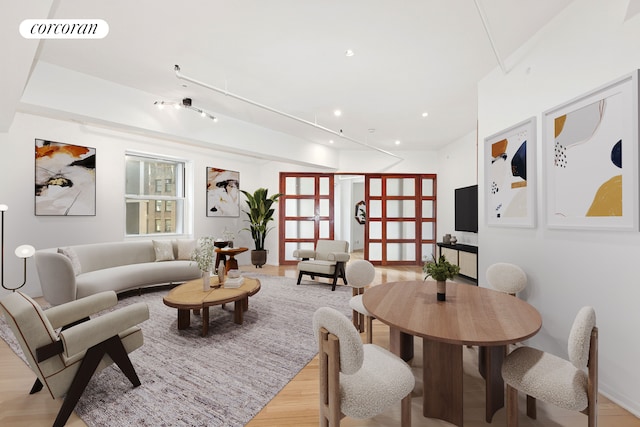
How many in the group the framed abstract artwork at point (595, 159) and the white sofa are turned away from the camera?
0

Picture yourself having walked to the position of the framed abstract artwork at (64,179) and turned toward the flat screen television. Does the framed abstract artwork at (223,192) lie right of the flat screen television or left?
left

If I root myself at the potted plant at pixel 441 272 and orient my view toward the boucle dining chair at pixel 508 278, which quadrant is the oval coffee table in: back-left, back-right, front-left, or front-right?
back-left

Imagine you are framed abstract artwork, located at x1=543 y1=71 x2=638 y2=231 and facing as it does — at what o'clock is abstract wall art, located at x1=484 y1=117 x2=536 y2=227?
The abstract wall art is roughly at 3 o'clock from the framed abstract artwork.

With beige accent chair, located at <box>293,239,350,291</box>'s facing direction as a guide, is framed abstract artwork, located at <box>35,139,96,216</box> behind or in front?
in front

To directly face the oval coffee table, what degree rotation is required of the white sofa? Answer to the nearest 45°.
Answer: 0° — it already faces it

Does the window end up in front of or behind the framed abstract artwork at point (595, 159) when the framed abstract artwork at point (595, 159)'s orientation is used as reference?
in front

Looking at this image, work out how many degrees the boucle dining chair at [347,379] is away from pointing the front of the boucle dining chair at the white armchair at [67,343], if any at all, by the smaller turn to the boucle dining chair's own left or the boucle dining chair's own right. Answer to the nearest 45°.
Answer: approximately 135° to the boucle dining chair's own left

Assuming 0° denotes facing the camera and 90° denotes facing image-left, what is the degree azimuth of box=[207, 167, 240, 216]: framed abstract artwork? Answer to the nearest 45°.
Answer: approximately 315°
